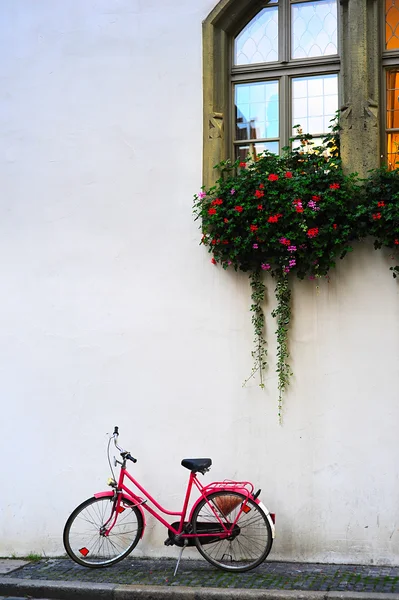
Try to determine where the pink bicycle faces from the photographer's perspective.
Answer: facing to the left of the viewer
